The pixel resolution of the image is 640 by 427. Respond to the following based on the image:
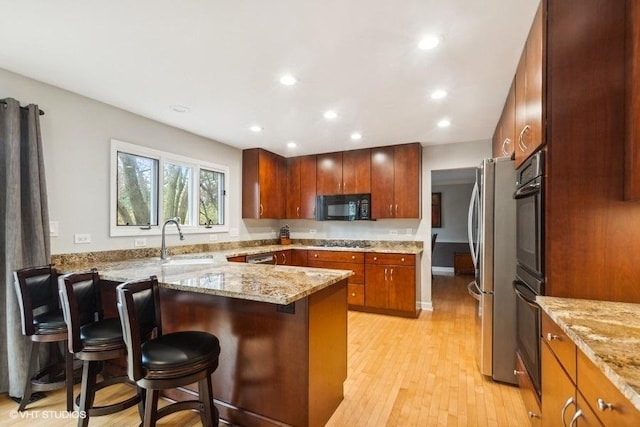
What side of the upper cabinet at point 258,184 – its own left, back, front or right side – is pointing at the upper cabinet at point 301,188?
left

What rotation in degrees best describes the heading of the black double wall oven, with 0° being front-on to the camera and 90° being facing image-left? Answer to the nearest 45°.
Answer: approximately 90°

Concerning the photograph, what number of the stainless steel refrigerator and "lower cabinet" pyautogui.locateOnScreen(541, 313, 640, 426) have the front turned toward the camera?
0

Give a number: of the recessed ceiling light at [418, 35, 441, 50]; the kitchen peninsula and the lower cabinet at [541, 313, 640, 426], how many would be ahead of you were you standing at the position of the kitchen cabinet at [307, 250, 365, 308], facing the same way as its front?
3

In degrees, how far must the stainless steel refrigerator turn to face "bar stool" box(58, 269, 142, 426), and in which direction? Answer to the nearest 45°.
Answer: approximately 45° to its left

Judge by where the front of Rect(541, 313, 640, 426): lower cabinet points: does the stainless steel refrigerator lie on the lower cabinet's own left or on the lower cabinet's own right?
on the lower cabinet's own right

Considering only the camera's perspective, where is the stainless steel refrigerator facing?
facing to the left of the viewer

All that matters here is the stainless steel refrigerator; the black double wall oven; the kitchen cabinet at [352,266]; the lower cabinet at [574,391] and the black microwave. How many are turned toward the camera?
2

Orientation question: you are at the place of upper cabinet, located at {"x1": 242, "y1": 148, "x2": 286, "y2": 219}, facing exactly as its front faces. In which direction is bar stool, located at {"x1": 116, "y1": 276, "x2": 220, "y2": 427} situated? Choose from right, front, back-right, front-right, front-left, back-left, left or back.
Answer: front-right

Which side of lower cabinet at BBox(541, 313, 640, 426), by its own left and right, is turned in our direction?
left

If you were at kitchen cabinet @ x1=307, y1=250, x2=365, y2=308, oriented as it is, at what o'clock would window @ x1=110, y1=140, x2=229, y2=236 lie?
The window is roughly at 2 o'clock from the kitchen cabinet.

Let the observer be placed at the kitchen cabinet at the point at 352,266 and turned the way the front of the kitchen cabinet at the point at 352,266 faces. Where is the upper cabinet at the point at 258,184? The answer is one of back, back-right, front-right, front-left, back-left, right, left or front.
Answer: right

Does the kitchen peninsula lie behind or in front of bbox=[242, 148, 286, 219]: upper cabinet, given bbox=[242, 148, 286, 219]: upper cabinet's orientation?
in front

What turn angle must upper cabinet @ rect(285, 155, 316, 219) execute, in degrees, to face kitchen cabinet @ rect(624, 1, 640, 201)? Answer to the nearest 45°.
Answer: approximately 45° to its left

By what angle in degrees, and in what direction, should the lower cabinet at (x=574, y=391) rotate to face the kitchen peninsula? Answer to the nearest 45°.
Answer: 0° — it already faces it

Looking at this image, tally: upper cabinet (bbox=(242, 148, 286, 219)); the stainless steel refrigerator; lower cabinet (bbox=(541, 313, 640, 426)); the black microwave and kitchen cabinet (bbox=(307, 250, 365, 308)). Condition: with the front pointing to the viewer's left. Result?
2

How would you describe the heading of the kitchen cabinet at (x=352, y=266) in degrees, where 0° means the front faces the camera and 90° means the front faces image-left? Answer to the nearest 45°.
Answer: approximately 0°
